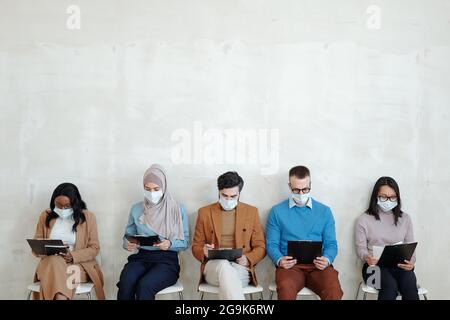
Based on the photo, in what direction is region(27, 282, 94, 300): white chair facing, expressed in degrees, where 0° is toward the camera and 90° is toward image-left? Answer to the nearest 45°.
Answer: approximately 0°

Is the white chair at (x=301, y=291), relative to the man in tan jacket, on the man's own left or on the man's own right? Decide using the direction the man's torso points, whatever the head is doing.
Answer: on the man's own left

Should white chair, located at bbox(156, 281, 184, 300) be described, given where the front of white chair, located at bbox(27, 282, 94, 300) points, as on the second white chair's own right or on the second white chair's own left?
on the second white chair's own left

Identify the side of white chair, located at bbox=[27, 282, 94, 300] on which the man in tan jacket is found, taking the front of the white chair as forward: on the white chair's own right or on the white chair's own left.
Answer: on the white chair's own left

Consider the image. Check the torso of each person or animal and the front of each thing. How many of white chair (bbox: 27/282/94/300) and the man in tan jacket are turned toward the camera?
2

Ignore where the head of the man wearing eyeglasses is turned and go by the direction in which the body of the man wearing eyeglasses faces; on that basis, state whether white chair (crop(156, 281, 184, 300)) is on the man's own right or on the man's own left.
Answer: on the man's own right

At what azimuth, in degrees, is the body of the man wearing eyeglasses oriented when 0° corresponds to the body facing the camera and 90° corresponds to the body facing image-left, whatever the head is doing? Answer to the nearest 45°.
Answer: approximately 0°
